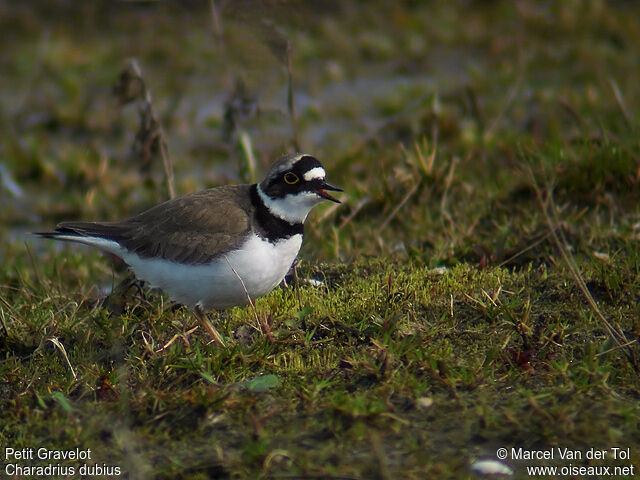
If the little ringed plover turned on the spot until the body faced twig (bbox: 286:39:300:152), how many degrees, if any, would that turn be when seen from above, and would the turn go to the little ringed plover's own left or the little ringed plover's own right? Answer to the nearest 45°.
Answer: approximately 90° to the little ringed plover's own left

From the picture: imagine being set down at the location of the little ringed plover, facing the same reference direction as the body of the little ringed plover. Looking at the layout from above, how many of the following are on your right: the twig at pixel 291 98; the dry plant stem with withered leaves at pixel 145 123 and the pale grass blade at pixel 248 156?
0

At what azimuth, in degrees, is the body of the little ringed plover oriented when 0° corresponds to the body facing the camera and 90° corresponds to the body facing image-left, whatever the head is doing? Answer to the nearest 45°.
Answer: approximately 270°

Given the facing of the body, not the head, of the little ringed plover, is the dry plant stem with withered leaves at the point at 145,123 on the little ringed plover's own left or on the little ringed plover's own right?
on the little ringed plover's own left

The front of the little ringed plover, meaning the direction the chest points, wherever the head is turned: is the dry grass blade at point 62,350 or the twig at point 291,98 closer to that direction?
the twig

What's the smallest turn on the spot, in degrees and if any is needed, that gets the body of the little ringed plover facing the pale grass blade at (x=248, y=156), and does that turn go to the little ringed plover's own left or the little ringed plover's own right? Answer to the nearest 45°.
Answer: approximately 90° to the little ringed plover's own left

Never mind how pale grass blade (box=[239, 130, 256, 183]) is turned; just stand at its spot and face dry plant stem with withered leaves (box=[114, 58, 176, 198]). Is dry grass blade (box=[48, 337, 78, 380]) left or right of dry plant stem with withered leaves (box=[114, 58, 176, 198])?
left

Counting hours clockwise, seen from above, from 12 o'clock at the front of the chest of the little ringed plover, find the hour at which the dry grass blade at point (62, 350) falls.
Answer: The dry grass blade is roughly at 5 o'clock from the little ringed plover.
